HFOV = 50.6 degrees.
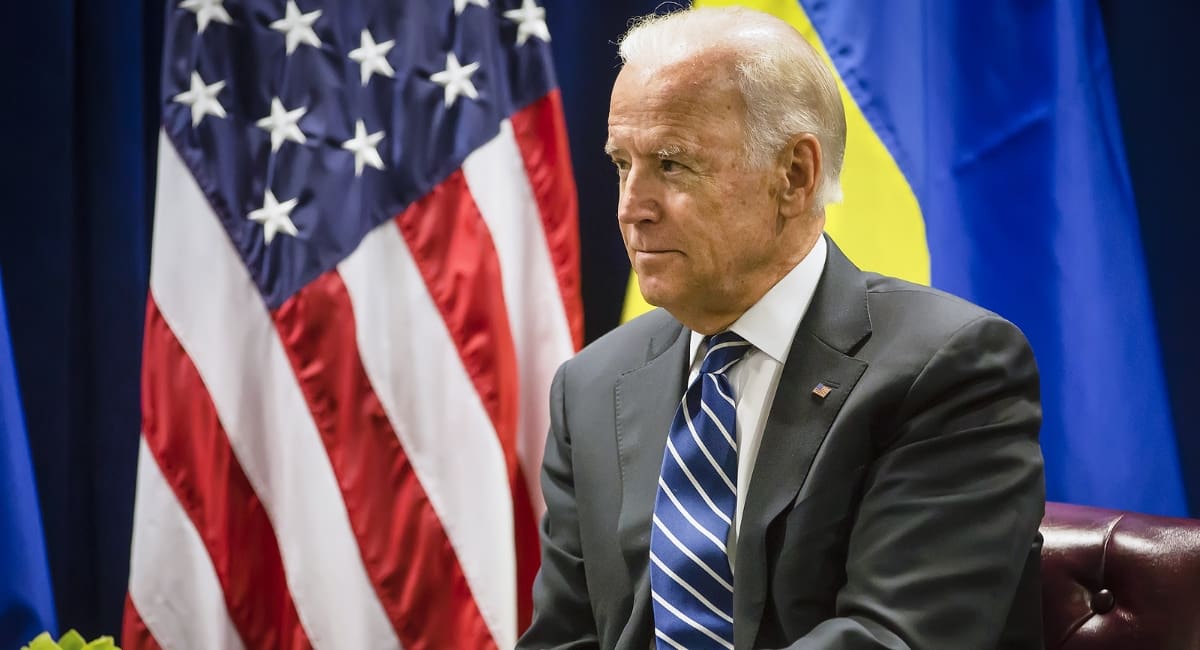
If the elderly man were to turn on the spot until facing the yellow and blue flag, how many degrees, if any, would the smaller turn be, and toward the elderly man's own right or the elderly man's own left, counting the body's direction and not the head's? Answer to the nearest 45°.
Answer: approximately 180°

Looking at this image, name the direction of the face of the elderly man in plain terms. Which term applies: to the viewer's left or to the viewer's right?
to the viewer's left

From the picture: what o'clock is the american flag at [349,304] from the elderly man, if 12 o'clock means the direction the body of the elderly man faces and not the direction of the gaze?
The american flag is roughly at 3 o'clock from the elderly man.

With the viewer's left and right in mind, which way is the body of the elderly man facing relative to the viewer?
facing the viewer and to the left of the viewer
